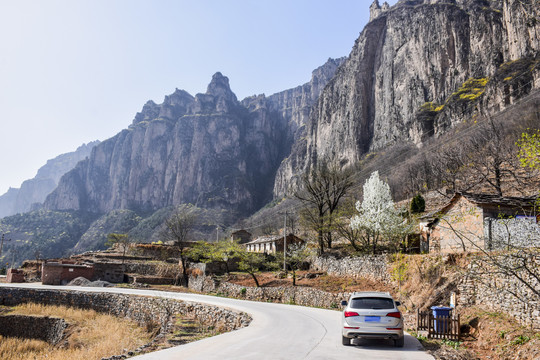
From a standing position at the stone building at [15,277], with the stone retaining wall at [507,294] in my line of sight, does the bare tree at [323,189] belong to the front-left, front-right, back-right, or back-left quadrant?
front-left

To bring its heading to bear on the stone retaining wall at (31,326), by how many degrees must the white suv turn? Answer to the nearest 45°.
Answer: approximately 45° to its left

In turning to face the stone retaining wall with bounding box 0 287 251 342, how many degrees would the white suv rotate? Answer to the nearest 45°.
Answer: approximately 45° to its left

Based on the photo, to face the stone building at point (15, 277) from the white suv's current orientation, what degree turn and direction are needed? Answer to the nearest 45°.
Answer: approximately 45° to its left

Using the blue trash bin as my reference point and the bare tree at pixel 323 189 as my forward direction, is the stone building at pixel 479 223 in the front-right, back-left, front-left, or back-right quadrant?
front-right

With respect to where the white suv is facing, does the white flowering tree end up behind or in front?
in front

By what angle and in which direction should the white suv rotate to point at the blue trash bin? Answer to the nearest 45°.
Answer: approximately 45° to its right

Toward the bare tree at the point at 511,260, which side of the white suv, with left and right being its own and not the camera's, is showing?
right

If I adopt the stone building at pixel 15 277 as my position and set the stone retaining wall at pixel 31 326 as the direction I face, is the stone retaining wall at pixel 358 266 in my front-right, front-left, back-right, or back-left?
front-left

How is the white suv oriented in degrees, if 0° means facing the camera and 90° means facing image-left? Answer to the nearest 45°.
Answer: approximately 180°

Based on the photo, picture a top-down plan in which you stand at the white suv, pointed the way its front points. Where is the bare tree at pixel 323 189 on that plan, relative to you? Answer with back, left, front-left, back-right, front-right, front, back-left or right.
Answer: front

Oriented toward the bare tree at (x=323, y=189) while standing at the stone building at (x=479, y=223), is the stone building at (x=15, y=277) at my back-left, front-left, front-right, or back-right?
front-left

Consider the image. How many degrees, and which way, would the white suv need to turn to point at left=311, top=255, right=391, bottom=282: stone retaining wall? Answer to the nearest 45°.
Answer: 0° — it already faces it
